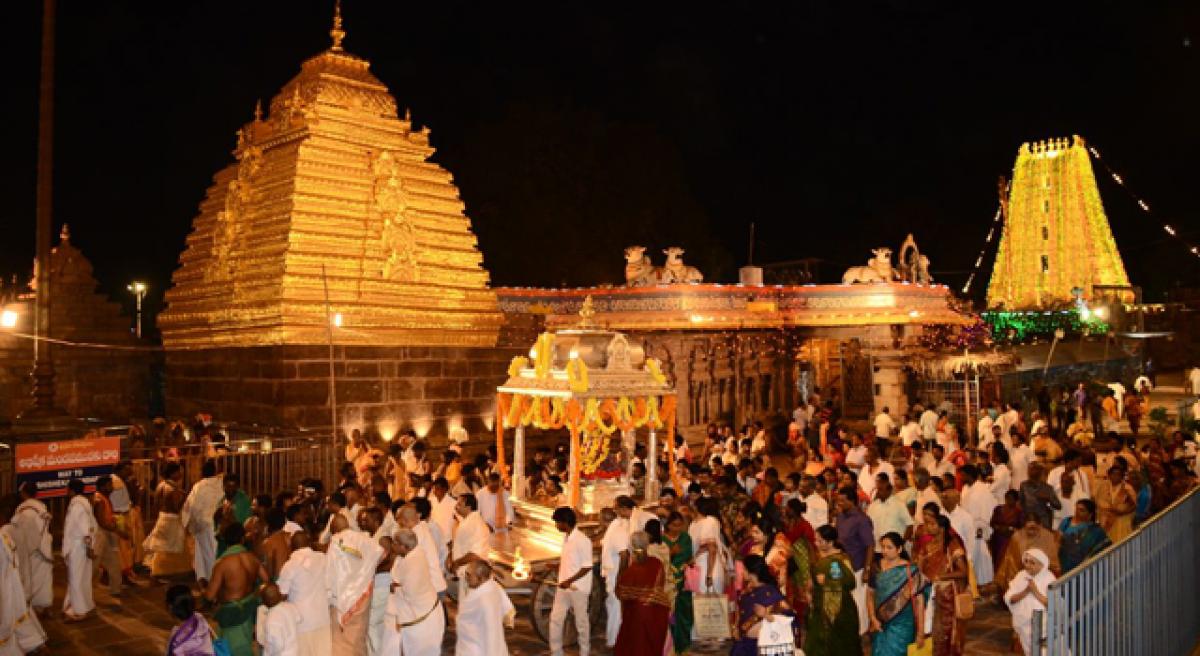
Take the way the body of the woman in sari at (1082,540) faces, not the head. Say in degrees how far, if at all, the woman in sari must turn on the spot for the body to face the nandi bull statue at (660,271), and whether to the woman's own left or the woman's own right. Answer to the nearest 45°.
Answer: approximately 90° to the woman's own right

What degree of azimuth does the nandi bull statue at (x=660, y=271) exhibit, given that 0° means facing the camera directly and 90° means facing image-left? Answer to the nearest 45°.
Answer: approximately 45°

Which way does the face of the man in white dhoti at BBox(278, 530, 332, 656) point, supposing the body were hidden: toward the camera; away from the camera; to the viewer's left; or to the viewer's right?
away from the camera

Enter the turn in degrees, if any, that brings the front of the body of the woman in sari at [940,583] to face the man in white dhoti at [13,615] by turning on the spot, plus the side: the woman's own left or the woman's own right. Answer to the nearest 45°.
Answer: approximately 45° to the woman's own right
